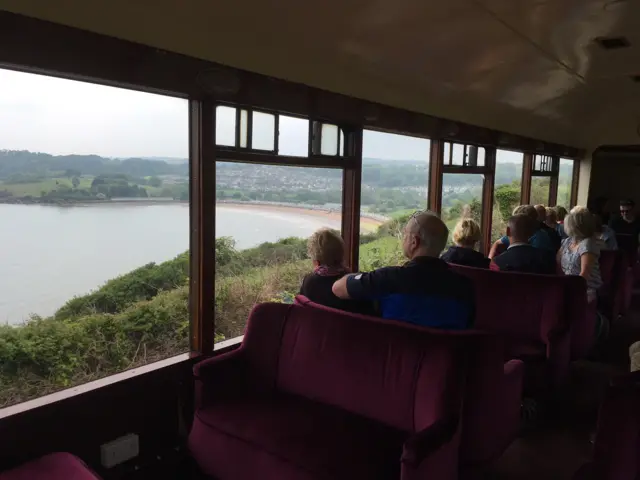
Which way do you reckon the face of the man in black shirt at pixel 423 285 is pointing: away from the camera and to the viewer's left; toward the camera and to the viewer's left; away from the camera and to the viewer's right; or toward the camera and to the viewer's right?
away from the camera and to the viewer's left

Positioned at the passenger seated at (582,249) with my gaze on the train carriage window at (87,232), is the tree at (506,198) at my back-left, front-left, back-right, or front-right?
back-right

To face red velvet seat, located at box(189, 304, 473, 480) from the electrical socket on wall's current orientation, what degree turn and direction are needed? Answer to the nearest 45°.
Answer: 0° — it already faces it

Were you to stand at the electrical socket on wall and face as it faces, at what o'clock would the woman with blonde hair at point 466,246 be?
The woman with blonde hair is roughly at 10 o'clock from the electrical socket on wall.

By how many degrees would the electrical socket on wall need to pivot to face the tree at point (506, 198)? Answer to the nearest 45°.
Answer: approximately 90° to its left

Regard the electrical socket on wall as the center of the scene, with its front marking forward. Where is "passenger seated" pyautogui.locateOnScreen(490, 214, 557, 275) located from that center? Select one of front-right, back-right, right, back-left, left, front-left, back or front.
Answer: front-left

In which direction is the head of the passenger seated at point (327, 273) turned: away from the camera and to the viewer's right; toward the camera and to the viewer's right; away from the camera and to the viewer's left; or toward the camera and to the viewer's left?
away from the camera and to the viewer's left

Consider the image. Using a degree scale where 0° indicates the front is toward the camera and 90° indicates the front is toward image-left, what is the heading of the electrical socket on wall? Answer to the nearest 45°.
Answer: approximately 315°

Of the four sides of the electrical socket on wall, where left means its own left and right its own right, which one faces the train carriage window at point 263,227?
left
